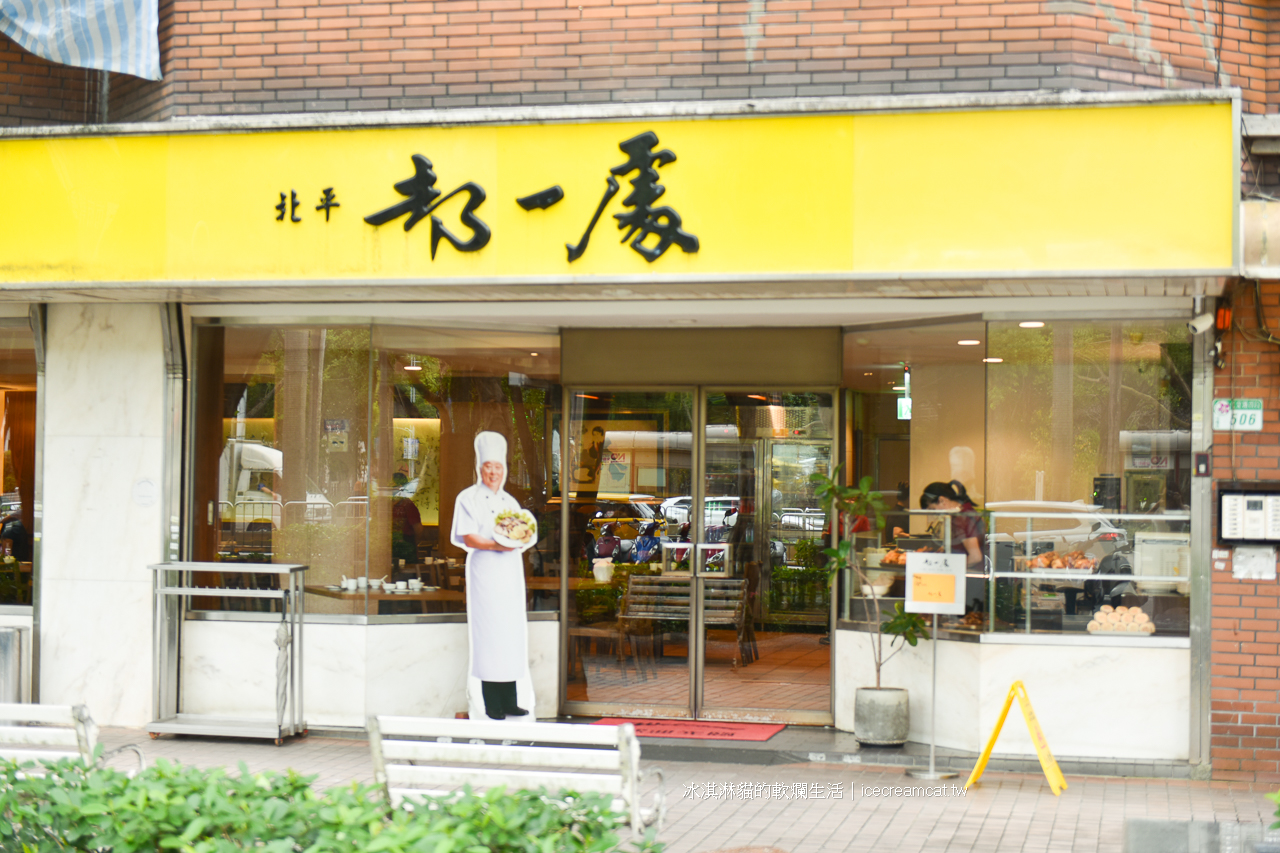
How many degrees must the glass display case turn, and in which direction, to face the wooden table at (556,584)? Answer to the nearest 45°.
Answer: approximately 90° to its right

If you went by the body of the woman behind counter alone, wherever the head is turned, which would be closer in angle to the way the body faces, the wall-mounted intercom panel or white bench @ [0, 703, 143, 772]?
the white bench

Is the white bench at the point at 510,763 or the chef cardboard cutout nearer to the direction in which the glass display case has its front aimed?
the white bench

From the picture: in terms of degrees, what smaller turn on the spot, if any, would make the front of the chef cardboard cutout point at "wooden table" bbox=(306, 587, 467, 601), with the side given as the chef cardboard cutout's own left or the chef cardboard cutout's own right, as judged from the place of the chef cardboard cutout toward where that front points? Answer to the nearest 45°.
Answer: approximately 90° to the chef cardboard cutout's own right

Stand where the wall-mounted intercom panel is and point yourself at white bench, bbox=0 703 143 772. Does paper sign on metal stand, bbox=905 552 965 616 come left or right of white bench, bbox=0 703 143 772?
right

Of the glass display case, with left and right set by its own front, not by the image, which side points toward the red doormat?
right
